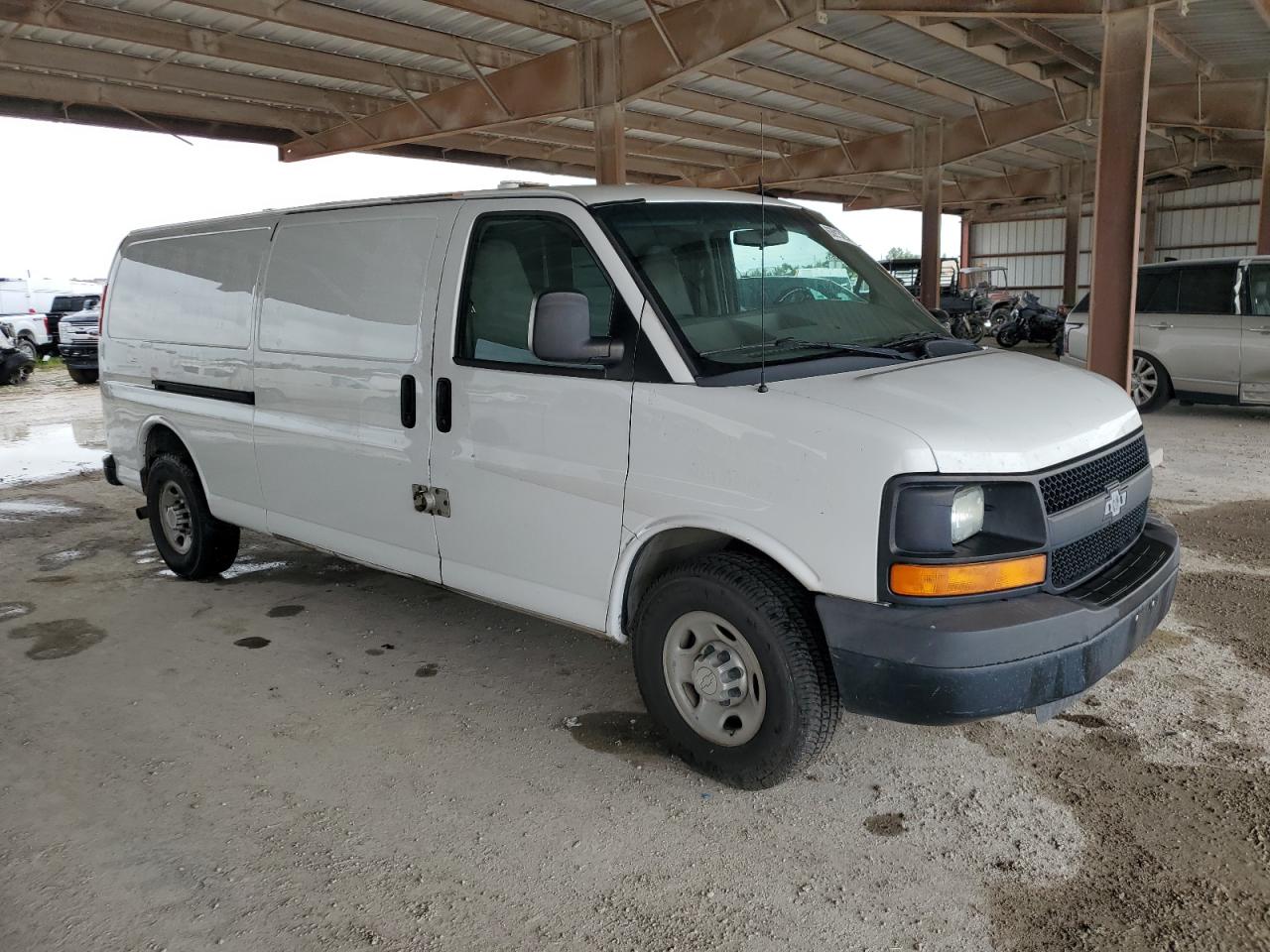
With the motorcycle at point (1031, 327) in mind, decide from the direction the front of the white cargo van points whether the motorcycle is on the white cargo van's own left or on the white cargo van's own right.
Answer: on the white cargo van's own left

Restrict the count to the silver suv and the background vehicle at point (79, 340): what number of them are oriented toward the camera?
1

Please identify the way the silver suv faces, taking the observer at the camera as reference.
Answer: facing to the right of the viewer

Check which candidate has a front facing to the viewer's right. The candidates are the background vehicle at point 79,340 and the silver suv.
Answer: the silver suv

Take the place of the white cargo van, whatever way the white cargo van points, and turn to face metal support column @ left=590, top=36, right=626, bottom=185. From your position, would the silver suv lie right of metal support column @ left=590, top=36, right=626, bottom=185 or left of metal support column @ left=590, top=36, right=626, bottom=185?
right

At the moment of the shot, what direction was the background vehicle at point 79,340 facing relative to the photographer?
facing the viewer

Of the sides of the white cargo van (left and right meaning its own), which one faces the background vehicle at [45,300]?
back

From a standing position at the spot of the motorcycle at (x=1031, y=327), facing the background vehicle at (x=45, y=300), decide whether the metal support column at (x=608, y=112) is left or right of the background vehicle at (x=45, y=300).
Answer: left

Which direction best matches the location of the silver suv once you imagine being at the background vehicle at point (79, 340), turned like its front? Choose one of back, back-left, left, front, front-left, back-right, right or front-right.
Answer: front-left
